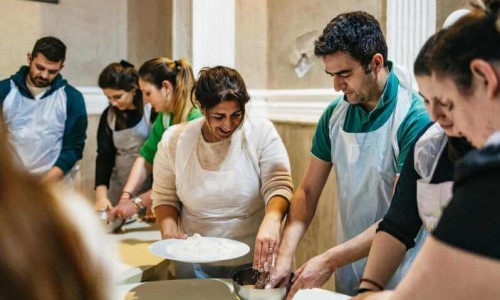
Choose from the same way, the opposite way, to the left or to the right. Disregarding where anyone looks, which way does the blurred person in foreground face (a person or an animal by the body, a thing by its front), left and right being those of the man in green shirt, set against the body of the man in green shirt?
to the right

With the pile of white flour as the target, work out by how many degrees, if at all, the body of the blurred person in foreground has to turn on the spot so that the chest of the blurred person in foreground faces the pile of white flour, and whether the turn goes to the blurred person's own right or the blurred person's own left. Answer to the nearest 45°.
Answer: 0° — they already face it

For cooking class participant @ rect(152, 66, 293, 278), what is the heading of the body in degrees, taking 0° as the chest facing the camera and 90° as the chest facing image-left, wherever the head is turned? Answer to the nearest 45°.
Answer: approximately 0°

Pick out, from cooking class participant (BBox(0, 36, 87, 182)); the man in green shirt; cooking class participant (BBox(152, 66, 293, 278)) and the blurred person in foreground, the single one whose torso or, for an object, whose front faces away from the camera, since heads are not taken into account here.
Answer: the blurred person in foreground

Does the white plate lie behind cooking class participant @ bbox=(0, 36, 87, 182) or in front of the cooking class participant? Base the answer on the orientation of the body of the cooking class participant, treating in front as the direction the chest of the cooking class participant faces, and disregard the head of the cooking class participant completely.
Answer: in front

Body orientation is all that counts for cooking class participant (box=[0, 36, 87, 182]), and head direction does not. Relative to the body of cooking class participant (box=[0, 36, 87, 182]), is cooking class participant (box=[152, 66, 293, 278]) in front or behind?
in front

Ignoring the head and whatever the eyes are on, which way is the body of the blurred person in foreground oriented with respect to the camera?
away from the camera
